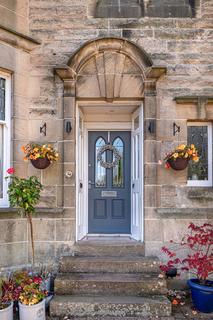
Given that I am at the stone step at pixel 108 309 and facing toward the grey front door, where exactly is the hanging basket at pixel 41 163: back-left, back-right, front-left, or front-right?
front-left

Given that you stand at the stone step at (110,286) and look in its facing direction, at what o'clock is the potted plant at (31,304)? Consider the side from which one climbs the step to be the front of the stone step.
The potted plant is roughly at 2 o'clock from the stone step.

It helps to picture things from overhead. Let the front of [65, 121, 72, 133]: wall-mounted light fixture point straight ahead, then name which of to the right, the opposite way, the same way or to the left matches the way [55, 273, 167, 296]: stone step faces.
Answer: the same way

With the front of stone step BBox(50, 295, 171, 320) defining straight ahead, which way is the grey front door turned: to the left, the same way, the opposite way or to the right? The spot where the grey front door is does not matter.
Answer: the same way

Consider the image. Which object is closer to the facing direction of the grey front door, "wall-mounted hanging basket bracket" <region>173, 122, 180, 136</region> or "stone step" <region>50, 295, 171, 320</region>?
the stone step

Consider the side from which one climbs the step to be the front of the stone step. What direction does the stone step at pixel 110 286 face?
toward the camera

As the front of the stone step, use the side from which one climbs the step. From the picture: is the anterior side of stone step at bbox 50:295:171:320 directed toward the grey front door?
no

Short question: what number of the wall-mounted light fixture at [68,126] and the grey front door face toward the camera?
2

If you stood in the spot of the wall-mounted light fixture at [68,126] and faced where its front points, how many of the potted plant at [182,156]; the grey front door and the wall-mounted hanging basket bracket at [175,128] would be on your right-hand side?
0

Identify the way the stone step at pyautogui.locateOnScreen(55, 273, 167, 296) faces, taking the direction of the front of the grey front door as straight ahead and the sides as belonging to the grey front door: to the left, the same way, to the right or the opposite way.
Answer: the same way

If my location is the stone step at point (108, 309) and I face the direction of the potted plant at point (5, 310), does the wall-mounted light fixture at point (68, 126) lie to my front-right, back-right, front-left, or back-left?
front-right

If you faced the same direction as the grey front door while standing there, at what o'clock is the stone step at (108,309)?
The stone step is roughly at 12 o'clock from the grey front door.
